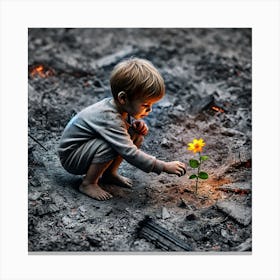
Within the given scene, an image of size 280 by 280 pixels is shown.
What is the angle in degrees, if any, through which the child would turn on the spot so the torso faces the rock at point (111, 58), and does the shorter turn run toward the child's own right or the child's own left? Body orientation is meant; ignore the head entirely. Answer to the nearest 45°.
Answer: approximately 90° to the child's own left

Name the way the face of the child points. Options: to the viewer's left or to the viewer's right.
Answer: to the viewer's right

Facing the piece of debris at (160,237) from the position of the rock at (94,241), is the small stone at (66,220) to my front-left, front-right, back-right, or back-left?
back-left

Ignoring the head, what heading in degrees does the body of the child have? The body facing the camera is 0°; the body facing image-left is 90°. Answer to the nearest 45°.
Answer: approximately 270°
